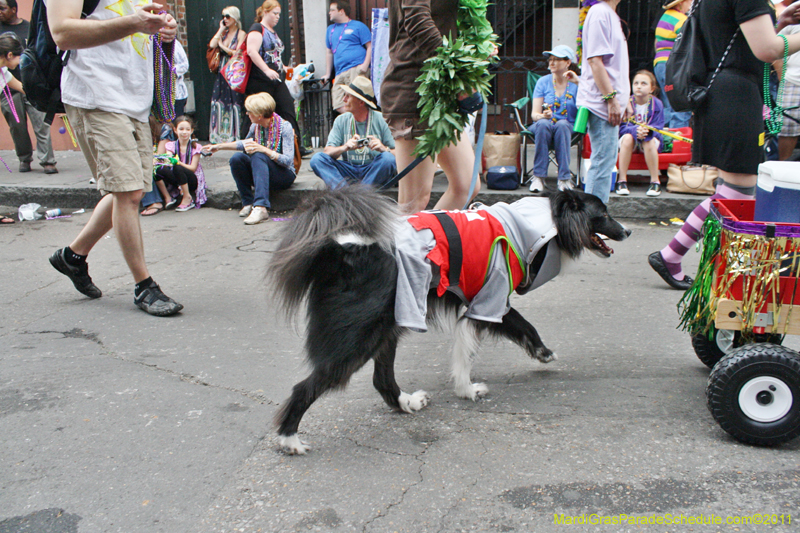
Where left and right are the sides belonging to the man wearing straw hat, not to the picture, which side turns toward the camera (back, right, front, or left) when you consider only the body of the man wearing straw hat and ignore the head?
front

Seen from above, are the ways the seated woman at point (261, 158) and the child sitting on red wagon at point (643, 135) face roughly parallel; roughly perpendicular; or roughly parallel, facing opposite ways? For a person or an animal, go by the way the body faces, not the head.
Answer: roughly parallel

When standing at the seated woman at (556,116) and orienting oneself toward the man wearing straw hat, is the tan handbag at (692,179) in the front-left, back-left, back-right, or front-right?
back-left

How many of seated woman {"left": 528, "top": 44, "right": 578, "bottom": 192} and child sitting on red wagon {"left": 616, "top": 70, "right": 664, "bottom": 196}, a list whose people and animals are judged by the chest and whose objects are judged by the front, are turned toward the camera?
2

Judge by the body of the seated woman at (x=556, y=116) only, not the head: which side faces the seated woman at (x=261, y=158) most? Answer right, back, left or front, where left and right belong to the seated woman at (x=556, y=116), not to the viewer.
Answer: right

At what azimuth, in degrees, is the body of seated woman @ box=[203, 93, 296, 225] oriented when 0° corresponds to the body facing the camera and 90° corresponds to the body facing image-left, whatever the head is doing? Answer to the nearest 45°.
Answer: approximately 45°

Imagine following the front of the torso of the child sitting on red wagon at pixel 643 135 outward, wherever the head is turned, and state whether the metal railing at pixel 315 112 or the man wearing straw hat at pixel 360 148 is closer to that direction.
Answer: the man wearing straw hat

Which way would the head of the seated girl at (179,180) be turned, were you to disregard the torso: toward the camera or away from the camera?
toward the camera

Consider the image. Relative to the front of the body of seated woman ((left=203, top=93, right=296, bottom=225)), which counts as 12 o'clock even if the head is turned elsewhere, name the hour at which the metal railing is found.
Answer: The metal railing is roughly at 5 o'clock from the seated woman.

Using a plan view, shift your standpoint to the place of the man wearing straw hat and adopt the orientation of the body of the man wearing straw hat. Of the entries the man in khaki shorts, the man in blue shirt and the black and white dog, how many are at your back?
1

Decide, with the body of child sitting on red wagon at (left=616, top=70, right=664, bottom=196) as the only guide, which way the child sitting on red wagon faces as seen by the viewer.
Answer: toward the camera
